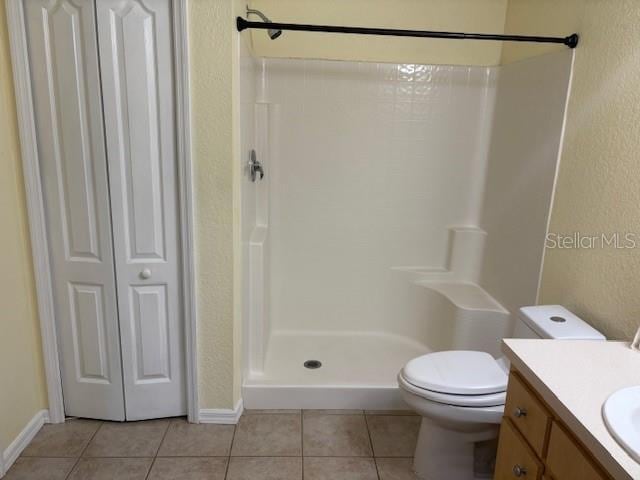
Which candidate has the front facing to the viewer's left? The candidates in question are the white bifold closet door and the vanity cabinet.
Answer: the vanity cabinet

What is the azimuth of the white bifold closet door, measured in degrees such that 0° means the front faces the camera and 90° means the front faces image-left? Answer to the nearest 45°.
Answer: approximately 0°

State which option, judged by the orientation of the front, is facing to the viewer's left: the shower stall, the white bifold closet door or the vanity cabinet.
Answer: the vanity cabinet

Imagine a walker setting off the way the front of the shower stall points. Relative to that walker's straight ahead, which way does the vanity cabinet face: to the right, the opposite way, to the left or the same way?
to the right

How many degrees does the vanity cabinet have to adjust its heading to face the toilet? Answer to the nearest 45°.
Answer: approximately 45° to its right

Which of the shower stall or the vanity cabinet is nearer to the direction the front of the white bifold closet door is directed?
the vanity cabinet

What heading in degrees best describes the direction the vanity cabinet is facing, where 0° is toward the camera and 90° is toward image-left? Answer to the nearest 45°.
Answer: approximately 90°

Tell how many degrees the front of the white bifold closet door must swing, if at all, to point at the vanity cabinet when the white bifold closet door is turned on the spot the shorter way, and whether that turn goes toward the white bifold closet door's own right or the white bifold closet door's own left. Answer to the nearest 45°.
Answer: approximately 45° to the white bifold closet door's own left

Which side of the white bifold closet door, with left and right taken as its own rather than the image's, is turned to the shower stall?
left
